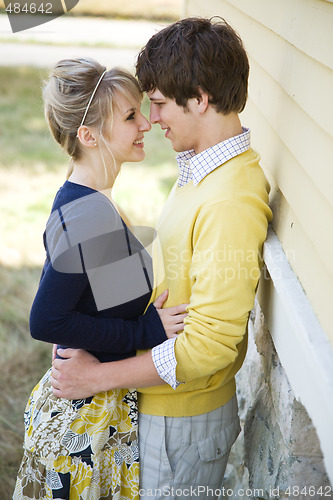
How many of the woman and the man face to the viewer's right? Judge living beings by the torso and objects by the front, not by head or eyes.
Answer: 1

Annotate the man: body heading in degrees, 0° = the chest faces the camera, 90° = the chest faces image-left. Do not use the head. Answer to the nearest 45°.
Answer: approximately 90°

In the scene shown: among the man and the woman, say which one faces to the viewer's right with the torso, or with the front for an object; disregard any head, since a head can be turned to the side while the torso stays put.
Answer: the woman

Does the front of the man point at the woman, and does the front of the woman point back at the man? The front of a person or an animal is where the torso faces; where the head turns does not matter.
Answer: yes

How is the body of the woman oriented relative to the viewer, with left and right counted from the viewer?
facing to the right of the viewer

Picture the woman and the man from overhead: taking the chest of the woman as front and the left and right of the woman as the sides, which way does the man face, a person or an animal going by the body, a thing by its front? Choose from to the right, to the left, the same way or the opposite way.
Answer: the opposite way
